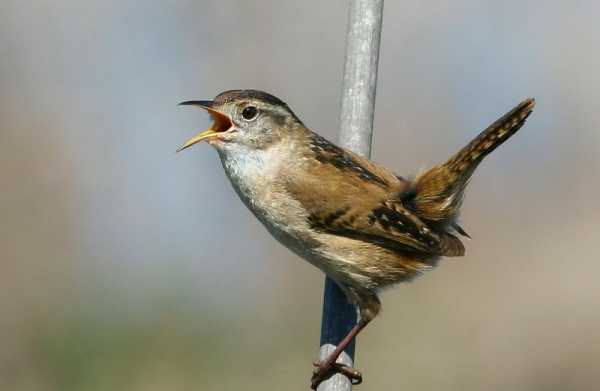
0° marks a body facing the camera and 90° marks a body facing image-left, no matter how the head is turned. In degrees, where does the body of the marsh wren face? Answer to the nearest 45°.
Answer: approximately 90°
